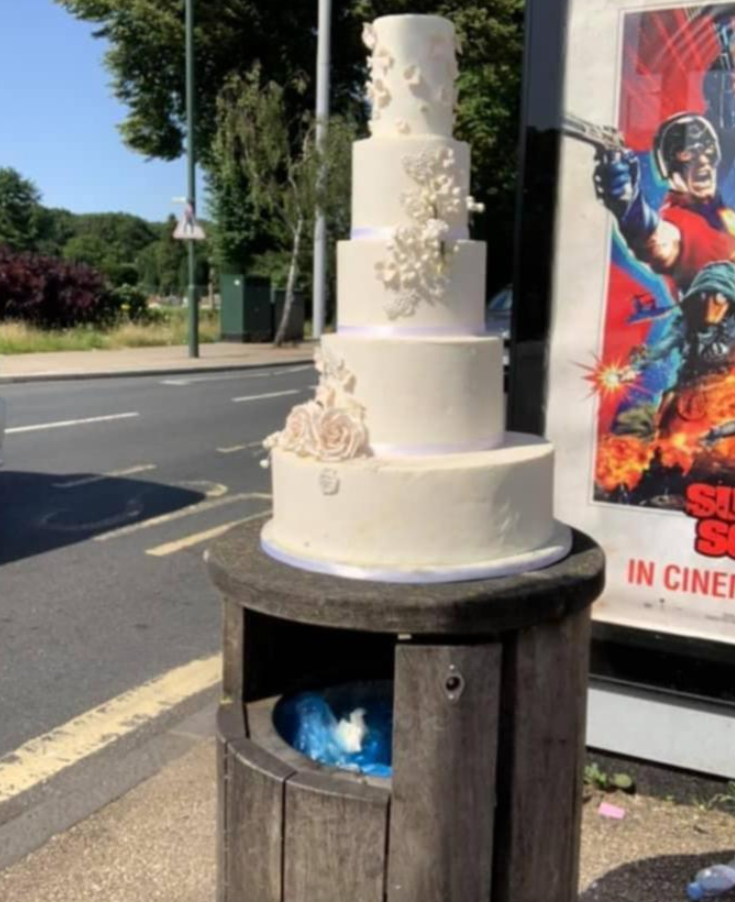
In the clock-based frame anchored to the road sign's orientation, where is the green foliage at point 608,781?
The green foliage is roughly at 12 o'clock from the road sign.

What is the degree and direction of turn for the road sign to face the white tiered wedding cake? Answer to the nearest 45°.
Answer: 0° — it already faces it

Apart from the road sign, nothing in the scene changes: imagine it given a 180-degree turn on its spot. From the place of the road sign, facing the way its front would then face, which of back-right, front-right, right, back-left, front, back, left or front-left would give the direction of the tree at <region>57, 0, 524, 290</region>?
front

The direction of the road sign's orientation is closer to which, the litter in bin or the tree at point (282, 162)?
the litter in bin

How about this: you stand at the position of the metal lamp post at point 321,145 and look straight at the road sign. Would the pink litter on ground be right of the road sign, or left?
left

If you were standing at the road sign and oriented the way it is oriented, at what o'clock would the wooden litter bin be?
The wooden litter bin is roughly at 12 o'clock from the road sign.

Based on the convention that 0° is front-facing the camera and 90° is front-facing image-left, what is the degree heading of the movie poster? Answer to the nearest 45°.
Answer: approximately 0°

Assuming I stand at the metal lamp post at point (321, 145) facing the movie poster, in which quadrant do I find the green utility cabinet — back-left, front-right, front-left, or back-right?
back-right

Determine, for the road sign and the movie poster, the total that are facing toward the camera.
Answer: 2

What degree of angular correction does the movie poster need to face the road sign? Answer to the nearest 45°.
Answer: approximately 135° to its right

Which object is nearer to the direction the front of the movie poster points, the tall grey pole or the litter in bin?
the litter in bin

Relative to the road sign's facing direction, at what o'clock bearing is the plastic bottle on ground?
The plastic bottle on ground is roughly at 12 o'clock from the road sign.
